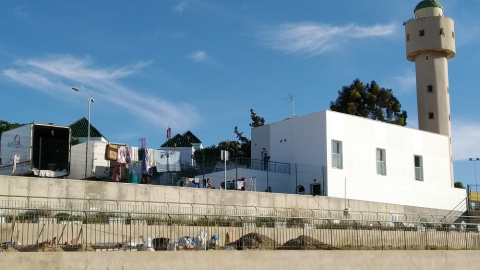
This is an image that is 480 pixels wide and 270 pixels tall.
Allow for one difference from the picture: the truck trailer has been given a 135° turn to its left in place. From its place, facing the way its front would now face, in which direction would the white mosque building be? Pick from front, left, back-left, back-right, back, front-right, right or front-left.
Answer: left

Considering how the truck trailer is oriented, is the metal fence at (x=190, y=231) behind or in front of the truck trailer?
behind

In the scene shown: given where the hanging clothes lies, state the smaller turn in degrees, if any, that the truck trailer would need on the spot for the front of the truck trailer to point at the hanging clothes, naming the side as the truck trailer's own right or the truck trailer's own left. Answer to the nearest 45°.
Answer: approximately 90° to the truck trailer's own right

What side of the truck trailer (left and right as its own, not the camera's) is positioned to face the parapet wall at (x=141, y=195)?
back

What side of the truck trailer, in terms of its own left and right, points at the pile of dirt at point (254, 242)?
back

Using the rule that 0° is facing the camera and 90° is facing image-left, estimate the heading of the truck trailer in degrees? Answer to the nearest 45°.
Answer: approximately 135°
